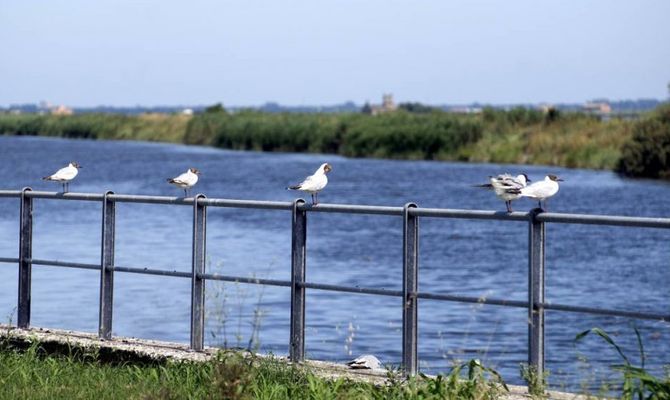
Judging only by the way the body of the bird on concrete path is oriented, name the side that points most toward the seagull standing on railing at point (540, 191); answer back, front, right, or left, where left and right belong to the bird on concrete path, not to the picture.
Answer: front

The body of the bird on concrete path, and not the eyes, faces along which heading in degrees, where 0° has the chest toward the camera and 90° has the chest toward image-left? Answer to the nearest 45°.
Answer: approximately 270°

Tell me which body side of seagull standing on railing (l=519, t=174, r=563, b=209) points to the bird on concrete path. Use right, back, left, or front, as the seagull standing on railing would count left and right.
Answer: back

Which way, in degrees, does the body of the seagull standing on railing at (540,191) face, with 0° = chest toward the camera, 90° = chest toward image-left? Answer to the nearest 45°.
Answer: approximately 270°

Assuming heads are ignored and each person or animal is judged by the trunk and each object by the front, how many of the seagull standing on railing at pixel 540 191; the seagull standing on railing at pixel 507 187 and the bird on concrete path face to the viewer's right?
3

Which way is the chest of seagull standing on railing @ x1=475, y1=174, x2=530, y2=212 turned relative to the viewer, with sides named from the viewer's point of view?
facing to the right of the viewer
